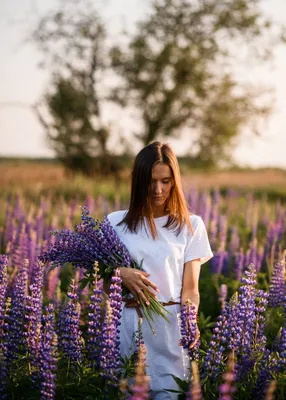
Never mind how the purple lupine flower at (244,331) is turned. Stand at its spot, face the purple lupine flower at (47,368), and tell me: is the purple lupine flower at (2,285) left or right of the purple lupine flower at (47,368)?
right

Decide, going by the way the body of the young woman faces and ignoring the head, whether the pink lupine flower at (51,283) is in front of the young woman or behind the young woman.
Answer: behind

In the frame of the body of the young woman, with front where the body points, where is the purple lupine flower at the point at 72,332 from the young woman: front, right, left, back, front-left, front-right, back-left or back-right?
front-right

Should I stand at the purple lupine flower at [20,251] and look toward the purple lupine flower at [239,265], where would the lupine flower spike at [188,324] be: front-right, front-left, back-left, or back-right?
front-right

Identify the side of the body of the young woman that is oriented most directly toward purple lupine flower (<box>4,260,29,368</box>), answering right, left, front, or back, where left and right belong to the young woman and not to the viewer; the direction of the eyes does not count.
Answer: right

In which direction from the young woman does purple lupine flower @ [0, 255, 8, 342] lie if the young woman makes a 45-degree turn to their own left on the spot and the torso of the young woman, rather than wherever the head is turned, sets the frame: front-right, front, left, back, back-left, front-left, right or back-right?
back-right

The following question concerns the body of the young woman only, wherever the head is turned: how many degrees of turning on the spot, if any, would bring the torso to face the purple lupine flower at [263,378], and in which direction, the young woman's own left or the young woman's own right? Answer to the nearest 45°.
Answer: approximately 45° to the young woman's own left

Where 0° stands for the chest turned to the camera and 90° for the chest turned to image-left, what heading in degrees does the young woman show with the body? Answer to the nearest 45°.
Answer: approximately 0°

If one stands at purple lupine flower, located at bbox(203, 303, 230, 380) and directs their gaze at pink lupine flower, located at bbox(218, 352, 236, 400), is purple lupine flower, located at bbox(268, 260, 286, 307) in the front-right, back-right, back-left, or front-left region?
back-left

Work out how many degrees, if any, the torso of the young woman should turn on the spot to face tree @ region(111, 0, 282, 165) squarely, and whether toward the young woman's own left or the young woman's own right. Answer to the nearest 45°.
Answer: approximately 180°

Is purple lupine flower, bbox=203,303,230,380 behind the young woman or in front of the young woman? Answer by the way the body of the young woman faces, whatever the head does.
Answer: in front

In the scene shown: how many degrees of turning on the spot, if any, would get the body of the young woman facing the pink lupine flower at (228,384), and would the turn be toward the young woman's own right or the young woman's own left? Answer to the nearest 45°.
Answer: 0° — they already face it

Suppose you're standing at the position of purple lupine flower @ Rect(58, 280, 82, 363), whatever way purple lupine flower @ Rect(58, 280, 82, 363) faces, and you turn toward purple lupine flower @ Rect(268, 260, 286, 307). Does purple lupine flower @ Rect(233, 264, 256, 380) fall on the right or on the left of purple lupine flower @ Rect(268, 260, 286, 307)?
right

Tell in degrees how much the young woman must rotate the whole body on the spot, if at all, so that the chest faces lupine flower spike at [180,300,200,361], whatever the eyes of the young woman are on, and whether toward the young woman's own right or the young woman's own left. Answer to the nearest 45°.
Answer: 0° — they already face it
